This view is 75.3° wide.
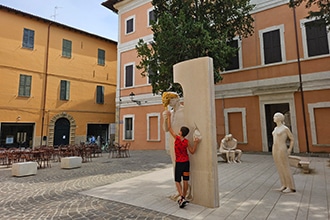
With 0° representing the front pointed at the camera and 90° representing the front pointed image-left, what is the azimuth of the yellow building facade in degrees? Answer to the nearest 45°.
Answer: approximately 315°

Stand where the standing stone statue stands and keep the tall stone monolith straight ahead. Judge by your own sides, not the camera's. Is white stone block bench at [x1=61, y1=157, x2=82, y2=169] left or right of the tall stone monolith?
right

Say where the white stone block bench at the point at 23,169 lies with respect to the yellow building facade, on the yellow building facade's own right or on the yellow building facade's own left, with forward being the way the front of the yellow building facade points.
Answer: on the yellow building facade's own right

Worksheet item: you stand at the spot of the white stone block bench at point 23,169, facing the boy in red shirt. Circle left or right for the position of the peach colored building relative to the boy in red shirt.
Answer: left

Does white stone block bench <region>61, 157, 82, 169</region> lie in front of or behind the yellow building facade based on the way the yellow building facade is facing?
in front

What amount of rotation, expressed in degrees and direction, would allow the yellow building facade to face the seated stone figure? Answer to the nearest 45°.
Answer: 0° — it already faces it

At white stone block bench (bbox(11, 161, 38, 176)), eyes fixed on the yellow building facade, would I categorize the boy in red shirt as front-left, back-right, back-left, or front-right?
back-right

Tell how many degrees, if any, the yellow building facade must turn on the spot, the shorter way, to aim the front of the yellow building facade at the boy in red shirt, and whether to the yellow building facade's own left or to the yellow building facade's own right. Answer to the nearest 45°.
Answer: approximately 45° to the yellow building facade's own right

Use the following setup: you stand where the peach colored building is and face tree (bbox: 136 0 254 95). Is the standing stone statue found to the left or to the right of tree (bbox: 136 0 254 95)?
left

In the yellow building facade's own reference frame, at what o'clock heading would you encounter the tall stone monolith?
The tall stone monolith is roughly at 1 o'clock from the yellow building facade.
